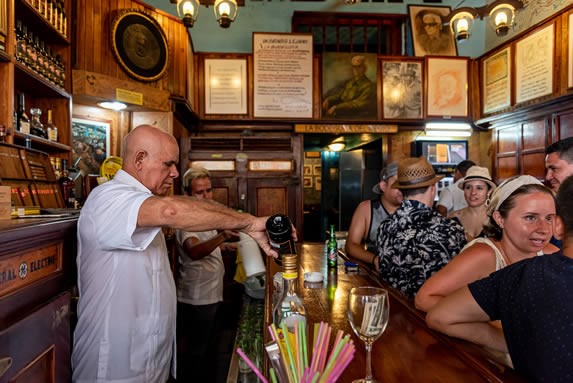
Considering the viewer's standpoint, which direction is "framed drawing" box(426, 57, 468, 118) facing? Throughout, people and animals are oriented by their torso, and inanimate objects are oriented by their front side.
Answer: facing the viewer

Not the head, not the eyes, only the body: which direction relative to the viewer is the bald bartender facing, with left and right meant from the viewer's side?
facing to the right of the viewer

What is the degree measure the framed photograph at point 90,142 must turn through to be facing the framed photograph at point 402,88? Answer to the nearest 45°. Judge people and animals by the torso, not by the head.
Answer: approximately 90° to its left

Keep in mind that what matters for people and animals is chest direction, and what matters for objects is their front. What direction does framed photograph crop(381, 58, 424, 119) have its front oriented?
toward the camera

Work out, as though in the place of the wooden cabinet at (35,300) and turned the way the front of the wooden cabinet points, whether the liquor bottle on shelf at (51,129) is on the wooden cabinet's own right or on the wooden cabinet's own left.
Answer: on the wooden cabinet's own left

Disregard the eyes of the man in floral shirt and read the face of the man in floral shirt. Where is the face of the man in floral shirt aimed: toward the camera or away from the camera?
away from the camera

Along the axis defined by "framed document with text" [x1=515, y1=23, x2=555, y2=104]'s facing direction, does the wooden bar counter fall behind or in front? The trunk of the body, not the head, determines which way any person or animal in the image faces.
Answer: in front

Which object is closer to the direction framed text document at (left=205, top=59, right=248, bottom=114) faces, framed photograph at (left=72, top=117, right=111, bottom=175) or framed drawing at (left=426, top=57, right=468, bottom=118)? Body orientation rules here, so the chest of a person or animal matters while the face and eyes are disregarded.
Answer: the framed photograph

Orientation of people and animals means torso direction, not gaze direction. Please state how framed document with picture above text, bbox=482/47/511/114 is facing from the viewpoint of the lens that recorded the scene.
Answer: facing the viewer and to the left of the viewer

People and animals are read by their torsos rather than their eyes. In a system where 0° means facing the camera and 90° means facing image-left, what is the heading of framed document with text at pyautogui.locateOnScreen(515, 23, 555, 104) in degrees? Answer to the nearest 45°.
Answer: approximately 45°

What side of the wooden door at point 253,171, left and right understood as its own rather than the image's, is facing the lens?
front

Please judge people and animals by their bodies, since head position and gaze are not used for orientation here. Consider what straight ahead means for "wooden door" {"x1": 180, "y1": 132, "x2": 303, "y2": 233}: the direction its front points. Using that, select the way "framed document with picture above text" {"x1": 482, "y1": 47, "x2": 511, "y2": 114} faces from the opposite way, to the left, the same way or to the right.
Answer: to the right

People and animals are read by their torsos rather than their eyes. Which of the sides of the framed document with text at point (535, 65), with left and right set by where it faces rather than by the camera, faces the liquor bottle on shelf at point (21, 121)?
front

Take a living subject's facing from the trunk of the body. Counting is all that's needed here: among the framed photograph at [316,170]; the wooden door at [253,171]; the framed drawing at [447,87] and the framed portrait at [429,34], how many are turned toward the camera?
4

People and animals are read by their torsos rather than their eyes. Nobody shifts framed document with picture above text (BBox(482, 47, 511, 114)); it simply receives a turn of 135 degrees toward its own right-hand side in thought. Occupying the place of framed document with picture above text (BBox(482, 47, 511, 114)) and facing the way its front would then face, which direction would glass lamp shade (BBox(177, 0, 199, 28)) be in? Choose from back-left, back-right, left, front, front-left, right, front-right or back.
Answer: back-left

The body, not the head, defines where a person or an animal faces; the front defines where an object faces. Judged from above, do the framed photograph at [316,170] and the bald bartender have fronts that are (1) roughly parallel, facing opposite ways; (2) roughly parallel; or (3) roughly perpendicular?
roughly perpendicular
